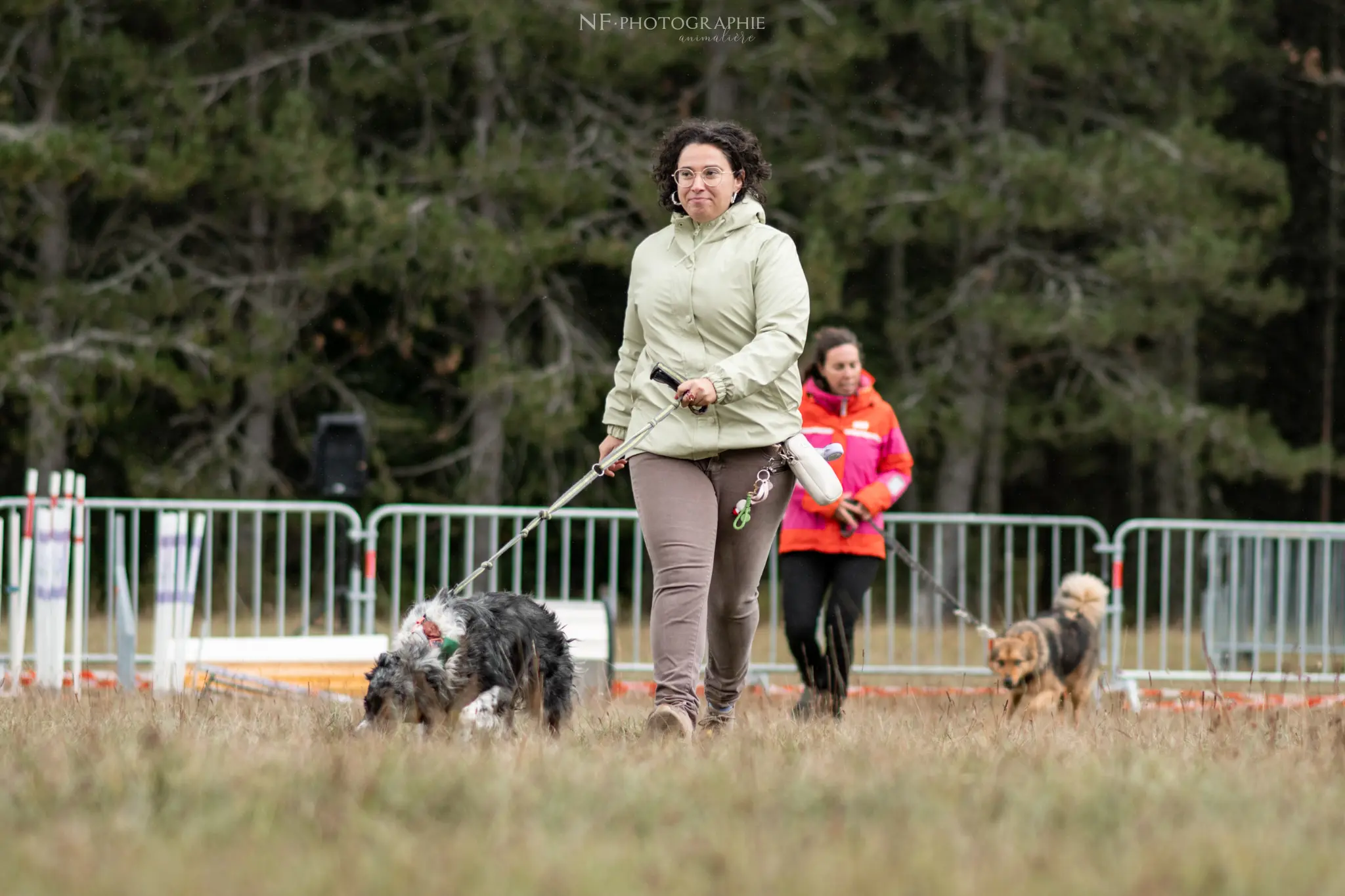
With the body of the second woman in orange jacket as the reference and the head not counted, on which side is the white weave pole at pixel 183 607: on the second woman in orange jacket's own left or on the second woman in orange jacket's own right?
on the second woman in orange jacket's own right

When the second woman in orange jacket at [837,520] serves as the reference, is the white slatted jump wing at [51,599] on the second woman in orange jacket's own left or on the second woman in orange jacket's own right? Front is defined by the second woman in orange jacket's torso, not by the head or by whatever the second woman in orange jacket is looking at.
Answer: on the second woman in orange jacket's own right

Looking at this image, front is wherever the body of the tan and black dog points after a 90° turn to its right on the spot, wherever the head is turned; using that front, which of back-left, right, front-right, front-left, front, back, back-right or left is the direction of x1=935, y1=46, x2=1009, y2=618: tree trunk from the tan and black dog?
front-right

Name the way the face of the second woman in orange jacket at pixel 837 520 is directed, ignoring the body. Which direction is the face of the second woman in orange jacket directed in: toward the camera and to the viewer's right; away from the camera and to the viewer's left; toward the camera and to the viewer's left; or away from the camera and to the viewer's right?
toward the camera and to the viewer's right

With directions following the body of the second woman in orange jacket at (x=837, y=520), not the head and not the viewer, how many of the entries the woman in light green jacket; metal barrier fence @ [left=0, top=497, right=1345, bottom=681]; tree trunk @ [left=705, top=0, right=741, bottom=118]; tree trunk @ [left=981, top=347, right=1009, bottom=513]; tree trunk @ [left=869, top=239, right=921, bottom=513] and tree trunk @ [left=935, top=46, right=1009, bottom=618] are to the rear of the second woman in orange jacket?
5

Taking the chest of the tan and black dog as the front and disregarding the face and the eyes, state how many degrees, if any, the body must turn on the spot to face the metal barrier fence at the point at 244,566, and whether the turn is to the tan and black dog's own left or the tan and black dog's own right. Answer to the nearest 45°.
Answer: approximately 90° to the tan and black dog's own right

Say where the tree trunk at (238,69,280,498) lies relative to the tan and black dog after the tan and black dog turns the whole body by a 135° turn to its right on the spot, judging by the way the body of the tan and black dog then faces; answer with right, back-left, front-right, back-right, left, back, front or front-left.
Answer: front-left

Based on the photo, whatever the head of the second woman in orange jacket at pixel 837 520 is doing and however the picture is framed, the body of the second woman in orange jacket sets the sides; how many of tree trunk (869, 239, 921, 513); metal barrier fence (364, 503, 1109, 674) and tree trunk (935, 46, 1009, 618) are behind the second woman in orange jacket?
3

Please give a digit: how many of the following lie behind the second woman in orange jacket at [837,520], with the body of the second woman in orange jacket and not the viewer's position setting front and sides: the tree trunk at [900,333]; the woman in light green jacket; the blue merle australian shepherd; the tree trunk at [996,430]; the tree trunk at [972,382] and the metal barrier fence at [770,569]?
4

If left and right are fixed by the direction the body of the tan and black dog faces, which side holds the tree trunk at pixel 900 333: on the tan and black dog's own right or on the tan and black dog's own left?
on the tan and black dog's own right

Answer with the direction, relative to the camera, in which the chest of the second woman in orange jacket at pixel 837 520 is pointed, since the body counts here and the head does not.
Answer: toward the camera

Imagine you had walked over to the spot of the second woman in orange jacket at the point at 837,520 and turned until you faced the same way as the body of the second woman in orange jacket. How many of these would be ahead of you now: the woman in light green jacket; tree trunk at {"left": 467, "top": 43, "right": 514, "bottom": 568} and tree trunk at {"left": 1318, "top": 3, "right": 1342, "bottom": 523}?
1

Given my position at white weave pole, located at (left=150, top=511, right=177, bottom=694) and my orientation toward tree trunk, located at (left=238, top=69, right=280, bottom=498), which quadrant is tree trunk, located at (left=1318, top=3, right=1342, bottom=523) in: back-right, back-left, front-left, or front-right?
front-right

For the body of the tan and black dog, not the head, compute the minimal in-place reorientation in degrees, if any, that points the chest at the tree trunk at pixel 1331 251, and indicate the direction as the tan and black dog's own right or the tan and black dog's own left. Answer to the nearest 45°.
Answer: approximately 135° to the tan and black dog's own right

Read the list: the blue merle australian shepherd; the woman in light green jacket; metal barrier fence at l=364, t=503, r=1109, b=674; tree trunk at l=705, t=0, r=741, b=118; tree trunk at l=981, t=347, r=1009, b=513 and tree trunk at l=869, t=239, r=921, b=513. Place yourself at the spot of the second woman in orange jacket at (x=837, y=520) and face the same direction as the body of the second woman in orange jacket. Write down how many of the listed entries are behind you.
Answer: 4

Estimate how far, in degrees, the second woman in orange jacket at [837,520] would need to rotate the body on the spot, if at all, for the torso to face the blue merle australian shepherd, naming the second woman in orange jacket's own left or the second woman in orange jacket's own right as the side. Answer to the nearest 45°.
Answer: approximately 45° to the second woman in orange jacket's own right

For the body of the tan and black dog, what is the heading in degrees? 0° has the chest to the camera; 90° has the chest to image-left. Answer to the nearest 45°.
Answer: approximately 45°

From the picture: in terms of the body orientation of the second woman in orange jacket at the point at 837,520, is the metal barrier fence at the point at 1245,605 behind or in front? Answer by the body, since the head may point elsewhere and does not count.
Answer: behind

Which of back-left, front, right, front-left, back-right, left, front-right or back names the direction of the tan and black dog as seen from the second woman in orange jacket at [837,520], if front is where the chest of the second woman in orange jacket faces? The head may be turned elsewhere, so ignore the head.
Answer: back-left

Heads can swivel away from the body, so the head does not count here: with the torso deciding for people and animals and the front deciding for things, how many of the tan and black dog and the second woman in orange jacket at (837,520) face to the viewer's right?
0
